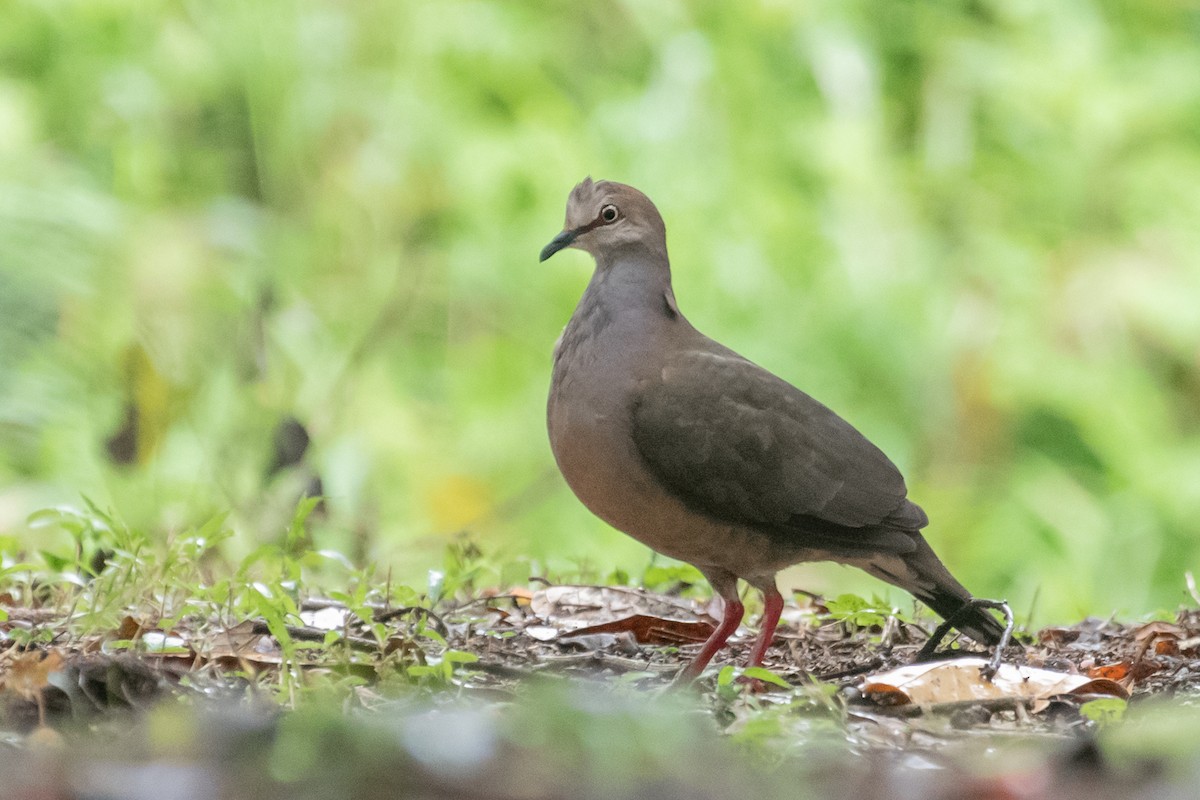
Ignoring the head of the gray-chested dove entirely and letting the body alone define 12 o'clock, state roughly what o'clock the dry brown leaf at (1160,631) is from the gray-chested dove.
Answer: The dry brown leaf is roughly at 6 o'clock from the gray-chested dove.

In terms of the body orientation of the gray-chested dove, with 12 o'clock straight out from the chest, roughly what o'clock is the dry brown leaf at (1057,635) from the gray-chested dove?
The dry brown leaf is roughly at 5 o'clock from the gray-chested dove.

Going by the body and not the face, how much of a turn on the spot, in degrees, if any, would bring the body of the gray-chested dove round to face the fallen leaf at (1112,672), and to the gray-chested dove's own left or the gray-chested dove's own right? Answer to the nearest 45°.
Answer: approximately 180°

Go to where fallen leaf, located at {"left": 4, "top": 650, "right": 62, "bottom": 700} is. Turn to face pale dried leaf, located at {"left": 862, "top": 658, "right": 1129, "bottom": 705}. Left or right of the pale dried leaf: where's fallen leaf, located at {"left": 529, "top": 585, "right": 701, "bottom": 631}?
left

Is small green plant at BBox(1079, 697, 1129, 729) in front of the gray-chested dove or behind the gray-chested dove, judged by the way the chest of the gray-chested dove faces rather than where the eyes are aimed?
behind

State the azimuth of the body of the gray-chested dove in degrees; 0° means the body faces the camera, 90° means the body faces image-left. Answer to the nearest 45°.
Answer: approximately 90°

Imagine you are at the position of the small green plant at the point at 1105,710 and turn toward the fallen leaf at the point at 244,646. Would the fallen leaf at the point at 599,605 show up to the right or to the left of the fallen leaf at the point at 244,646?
right

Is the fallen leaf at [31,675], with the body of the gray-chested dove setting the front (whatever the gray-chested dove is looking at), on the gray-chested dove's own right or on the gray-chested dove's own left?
on the gray-chested dove's own left

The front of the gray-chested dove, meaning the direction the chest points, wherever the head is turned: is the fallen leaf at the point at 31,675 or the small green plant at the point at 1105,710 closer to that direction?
the fallen leaf

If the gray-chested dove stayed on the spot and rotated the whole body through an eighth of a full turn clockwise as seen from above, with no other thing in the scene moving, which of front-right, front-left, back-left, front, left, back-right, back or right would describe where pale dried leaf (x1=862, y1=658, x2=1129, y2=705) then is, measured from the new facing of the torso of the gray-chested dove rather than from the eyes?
back

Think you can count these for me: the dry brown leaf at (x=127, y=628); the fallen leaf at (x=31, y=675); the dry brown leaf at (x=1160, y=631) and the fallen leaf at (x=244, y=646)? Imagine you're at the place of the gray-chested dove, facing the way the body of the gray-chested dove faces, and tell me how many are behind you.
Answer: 1
